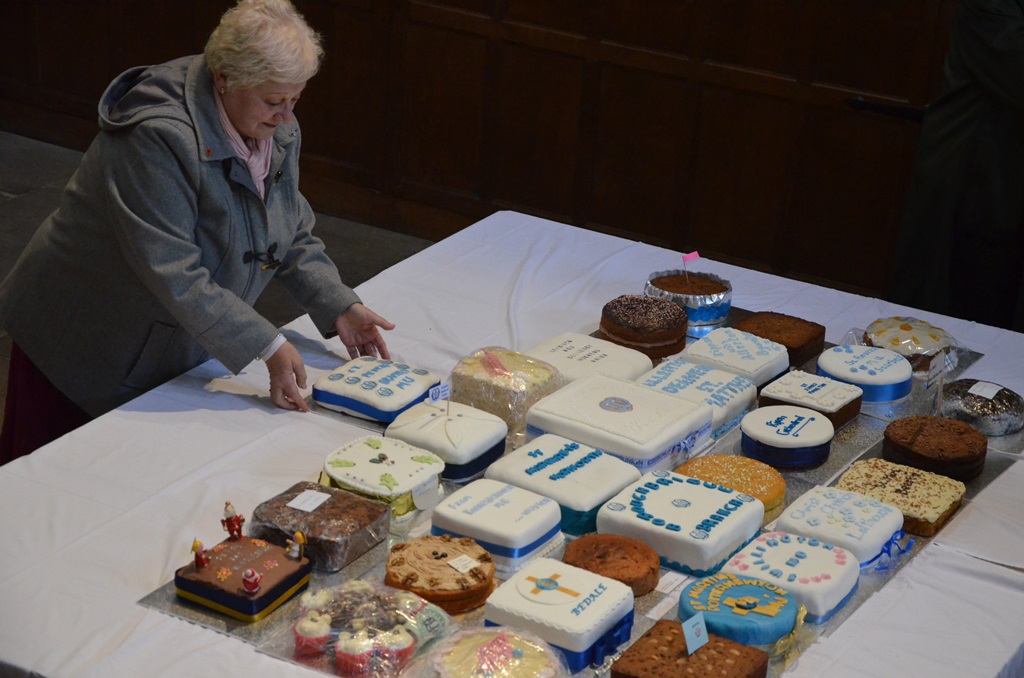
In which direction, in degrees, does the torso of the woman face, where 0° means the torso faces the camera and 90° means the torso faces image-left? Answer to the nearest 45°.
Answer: approximately 315°

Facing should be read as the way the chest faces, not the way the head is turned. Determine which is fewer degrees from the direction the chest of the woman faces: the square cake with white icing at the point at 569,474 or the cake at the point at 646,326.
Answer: the square cake with white icing

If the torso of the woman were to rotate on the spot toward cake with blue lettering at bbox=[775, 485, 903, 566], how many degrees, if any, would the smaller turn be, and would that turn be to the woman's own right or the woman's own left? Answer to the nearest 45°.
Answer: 0° — they already face it

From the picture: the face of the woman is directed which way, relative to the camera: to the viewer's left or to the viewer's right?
to the viewer's right

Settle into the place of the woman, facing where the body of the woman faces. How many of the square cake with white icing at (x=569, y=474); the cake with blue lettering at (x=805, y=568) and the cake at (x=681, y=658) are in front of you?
3

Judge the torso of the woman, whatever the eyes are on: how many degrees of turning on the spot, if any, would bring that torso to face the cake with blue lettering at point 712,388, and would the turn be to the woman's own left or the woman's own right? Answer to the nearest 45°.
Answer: approximately 45° to the woman's own left

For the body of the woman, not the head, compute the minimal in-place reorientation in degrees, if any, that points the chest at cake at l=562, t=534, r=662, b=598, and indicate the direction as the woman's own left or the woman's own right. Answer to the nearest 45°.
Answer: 0° — they already face it

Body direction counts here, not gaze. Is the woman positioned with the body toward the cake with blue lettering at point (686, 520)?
yes

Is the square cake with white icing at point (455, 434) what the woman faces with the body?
yes
